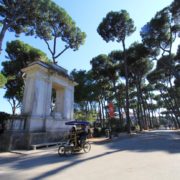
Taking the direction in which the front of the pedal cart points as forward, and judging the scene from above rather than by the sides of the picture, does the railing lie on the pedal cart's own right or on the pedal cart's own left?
on the pedal cart's own right

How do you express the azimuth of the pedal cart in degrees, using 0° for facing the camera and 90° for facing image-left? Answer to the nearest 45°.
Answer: approximately 45°

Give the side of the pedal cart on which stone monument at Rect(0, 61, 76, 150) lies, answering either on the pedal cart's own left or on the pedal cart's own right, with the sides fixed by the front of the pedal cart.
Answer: on the pedal cart's own right
